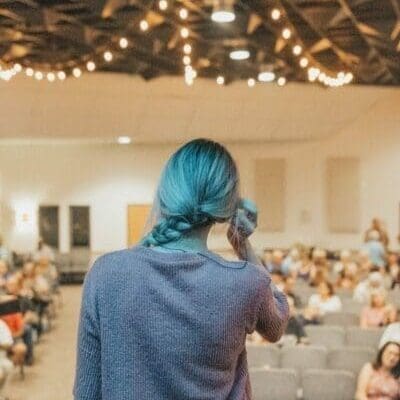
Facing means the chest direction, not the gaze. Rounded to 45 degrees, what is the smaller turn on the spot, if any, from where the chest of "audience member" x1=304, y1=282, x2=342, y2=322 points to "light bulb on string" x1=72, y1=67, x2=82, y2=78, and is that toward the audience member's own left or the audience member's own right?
approximately 90° to the audience member's own right

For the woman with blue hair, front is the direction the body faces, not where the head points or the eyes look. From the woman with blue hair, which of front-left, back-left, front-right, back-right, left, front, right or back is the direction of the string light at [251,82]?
front

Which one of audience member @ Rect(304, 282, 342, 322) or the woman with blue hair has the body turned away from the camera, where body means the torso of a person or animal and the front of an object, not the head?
the woman with blue hair

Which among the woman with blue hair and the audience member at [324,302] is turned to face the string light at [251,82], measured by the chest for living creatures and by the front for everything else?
the woman with blue hair

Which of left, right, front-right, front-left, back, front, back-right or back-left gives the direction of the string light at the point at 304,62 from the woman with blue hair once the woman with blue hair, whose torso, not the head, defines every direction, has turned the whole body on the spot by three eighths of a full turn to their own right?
back-left

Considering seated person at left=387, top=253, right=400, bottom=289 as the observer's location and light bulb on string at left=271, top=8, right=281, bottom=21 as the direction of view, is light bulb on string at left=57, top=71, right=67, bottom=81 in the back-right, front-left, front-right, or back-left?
front-right

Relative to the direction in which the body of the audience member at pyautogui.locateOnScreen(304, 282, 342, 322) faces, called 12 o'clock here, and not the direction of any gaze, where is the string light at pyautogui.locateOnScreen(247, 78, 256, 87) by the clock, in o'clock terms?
The string light is roughly at 4 o'clock from the audience member.

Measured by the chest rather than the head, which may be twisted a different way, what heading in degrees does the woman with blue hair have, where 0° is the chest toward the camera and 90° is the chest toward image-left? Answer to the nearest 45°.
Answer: approximately 180°

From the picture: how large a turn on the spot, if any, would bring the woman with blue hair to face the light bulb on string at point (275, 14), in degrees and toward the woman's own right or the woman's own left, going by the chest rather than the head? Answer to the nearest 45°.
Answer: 0° — they already face it

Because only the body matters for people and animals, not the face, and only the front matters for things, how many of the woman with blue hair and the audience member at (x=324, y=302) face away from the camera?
1

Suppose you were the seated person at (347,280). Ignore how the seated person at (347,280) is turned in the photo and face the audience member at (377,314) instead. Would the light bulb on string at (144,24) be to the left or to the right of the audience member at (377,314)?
right

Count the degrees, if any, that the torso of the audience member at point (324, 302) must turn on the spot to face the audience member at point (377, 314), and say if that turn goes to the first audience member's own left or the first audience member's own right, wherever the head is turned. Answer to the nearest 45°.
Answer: approximately 90° to the first audience member's own left

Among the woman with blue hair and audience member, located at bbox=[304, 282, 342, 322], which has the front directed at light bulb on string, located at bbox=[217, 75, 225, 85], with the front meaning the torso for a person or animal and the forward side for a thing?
the woman with blue hair

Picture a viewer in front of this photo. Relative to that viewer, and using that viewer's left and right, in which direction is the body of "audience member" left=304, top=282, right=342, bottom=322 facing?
facing the viewer and to the left of the viewer
